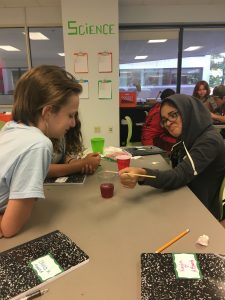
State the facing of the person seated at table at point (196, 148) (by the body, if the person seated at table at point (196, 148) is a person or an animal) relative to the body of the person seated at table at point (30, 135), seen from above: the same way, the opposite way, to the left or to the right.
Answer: the opposite way

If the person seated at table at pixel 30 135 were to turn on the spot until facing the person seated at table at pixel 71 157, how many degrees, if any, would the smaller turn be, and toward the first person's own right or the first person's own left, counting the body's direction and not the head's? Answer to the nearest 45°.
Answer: approximately 90° to the first person's own left

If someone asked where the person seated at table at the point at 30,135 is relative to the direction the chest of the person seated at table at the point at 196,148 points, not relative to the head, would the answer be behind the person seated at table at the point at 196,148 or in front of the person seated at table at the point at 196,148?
in front

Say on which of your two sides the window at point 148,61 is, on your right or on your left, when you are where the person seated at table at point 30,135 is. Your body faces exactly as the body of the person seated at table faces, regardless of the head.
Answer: on your left

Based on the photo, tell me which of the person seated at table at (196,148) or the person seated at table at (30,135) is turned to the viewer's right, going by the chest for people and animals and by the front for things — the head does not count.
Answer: the person seated at table at (30,135)

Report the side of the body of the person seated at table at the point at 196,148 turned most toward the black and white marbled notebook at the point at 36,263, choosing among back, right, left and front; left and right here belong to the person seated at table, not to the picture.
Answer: front

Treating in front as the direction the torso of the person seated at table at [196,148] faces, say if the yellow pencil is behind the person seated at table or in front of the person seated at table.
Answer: in front

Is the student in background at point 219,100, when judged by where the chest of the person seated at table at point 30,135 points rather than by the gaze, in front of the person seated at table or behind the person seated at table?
in front

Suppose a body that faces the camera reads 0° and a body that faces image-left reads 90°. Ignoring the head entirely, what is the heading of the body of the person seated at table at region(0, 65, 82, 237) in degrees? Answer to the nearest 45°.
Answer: approximately 270°

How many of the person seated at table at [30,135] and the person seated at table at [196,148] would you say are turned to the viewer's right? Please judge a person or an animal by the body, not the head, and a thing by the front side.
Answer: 1

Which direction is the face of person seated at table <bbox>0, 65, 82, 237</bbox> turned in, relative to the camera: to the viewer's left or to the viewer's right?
to the viewer's right
